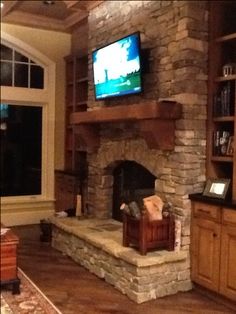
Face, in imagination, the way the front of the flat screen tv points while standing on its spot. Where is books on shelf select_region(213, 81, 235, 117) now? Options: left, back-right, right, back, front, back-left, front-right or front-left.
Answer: left

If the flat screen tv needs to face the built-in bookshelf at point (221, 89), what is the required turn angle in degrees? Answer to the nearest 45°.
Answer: approximately 90° to its left

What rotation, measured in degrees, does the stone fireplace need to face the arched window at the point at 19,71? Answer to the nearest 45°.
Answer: approximately 90° to its right

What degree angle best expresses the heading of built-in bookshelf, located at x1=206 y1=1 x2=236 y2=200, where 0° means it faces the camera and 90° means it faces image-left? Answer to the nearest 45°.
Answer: approximately 45°

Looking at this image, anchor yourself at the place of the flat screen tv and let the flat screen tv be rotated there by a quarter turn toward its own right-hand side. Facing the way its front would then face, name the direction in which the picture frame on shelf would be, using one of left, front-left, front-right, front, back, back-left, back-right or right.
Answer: back

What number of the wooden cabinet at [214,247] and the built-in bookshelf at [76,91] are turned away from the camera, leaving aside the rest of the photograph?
0
